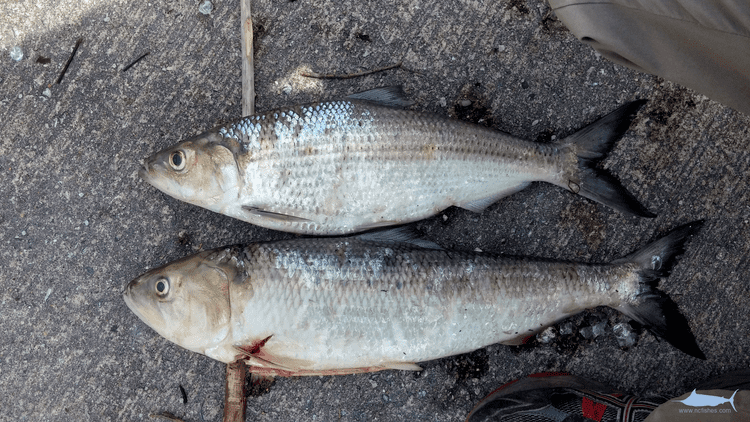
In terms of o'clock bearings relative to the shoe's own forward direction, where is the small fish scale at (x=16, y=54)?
The small fish scale is roughly at 1 o'clock from the shoe.

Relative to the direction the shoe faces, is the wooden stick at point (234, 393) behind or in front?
in front
